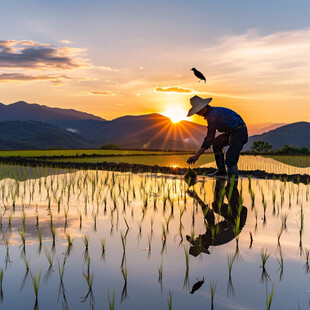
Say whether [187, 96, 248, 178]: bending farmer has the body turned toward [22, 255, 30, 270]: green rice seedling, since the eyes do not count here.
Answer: no

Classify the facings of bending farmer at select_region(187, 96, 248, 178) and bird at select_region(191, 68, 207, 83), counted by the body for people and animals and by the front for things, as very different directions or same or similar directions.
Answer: same or similar directions

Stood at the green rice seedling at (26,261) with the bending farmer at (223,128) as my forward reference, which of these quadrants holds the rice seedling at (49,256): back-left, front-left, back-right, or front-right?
front-right

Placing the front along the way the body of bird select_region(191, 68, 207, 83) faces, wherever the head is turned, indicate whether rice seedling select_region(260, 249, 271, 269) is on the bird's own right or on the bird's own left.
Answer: on the bird's own left

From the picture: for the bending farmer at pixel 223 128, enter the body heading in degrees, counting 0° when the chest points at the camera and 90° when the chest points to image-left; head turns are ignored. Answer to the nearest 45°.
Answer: approximately 90°

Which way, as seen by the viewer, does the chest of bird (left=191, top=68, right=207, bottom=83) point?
to the viewer's left

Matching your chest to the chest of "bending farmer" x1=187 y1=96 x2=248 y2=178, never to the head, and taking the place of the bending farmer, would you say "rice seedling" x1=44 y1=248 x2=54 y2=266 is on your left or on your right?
on your left

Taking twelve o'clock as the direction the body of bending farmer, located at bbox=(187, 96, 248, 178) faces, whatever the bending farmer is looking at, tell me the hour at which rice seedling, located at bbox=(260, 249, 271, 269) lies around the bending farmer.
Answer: The rice seedling is roughly at 9 o'clock from the bending farmer.

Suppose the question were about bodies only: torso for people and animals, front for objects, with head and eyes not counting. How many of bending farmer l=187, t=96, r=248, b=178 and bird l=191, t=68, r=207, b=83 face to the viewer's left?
2

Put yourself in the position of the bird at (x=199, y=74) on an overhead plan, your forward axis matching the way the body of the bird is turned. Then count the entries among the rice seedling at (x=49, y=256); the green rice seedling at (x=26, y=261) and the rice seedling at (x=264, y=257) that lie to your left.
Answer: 3

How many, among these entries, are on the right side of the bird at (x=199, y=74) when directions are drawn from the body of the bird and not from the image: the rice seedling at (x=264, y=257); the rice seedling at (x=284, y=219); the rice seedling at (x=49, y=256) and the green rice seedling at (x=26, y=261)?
0

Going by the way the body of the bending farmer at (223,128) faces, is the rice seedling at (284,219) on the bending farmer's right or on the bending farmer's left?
on the bending farmer's left

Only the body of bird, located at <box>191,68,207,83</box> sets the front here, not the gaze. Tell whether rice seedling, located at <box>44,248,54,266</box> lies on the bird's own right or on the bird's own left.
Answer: on the bird's own left

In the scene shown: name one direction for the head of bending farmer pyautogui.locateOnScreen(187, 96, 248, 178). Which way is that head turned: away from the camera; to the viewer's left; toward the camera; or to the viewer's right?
to the viewer's left
